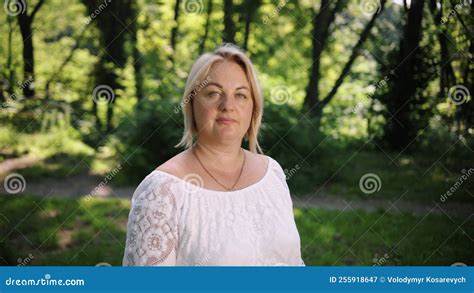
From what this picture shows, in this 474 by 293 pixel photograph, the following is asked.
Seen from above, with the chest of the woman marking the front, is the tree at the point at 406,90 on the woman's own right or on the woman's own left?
on the woman's own left

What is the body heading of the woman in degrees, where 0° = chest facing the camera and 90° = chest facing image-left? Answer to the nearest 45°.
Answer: approximately 315°

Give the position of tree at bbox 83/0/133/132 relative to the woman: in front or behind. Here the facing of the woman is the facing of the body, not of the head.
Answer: behind

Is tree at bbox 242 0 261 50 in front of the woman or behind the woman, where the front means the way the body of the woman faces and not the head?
behind

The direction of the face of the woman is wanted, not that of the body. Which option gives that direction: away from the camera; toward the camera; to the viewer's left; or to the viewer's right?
toward the camera

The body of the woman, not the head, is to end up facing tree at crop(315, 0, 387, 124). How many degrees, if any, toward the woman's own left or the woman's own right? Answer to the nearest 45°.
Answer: approximately 135° to the woman's own left
